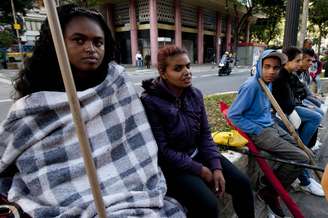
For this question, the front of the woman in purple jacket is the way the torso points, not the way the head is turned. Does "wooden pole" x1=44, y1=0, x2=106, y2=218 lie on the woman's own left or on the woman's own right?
on the woman's own right

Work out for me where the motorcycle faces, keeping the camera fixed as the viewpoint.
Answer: facing the viewer and to the left of the viewer

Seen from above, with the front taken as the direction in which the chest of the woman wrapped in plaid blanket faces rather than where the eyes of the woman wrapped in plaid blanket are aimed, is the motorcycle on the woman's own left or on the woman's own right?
on the woman's own left

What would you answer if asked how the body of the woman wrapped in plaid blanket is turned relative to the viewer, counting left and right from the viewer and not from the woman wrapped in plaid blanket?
facing the viewer and to the right of the viewer

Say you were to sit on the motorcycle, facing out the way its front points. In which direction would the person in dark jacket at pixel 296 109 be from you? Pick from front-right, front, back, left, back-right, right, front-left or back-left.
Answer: front-left

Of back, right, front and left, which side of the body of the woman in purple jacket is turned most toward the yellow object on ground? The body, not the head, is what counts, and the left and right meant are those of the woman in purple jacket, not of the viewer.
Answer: left

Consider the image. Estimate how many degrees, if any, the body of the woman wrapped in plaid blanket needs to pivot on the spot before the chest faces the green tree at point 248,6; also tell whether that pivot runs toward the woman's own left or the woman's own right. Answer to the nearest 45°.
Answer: approximately 90° to the woman's own left
